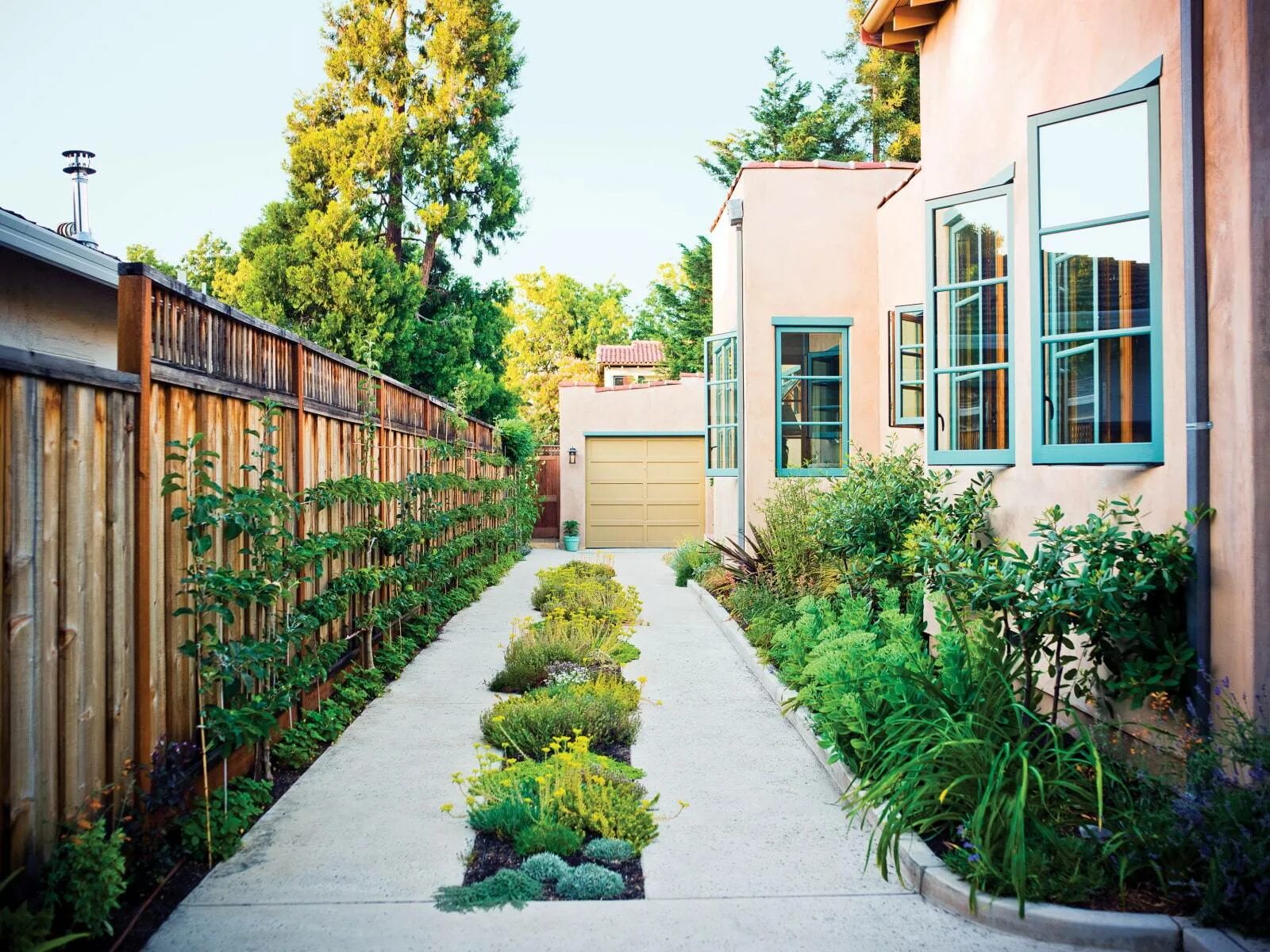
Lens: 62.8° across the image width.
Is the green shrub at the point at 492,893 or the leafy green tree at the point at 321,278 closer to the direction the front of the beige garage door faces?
the green shrub

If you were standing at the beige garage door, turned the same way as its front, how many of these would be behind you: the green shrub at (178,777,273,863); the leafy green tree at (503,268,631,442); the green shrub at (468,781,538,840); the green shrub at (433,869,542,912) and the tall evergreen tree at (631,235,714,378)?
2

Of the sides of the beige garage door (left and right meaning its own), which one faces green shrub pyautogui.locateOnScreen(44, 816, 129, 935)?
front

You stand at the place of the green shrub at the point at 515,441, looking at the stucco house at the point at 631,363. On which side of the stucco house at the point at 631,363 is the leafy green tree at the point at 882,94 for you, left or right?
right

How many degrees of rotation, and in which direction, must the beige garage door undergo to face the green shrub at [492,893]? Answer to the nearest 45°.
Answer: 0° — it already faces it

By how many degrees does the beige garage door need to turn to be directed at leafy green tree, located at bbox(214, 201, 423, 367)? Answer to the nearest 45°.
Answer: approximately 90° to its right

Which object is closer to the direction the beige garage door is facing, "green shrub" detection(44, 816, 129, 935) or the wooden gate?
the green shrub

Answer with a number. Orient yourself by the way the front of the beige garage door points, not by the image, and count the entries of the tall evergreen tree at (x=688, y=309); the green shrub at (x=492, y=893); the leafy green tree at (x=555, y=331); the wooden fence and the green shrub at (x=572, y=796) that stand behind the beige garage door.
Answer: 2

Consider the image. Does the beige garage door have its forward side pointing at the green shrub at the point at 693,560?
yes

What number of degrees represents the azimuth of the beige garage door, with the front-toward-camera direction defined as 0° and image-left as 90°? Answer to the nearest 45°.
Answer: approximately 0°

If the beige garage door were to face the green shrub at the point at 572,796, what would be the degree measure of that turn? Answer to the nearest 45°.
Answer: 0° — it already faces it

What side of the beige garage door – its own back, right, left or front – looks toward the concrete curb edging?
front

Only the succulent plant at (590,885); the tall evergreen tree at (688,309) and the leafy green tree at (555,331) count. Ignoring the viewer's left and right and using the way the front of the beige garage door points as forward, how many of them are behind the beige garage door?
2

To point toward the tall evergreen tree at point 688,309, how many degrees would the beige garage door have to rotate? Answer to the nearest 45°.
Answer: approximately 180°

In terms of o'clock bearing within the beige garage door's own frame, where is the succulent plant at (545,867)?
The succulent plant is roughly at 12 o'clock from the beige garage door.

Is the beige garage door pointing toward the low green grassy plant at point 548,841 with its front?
yes
